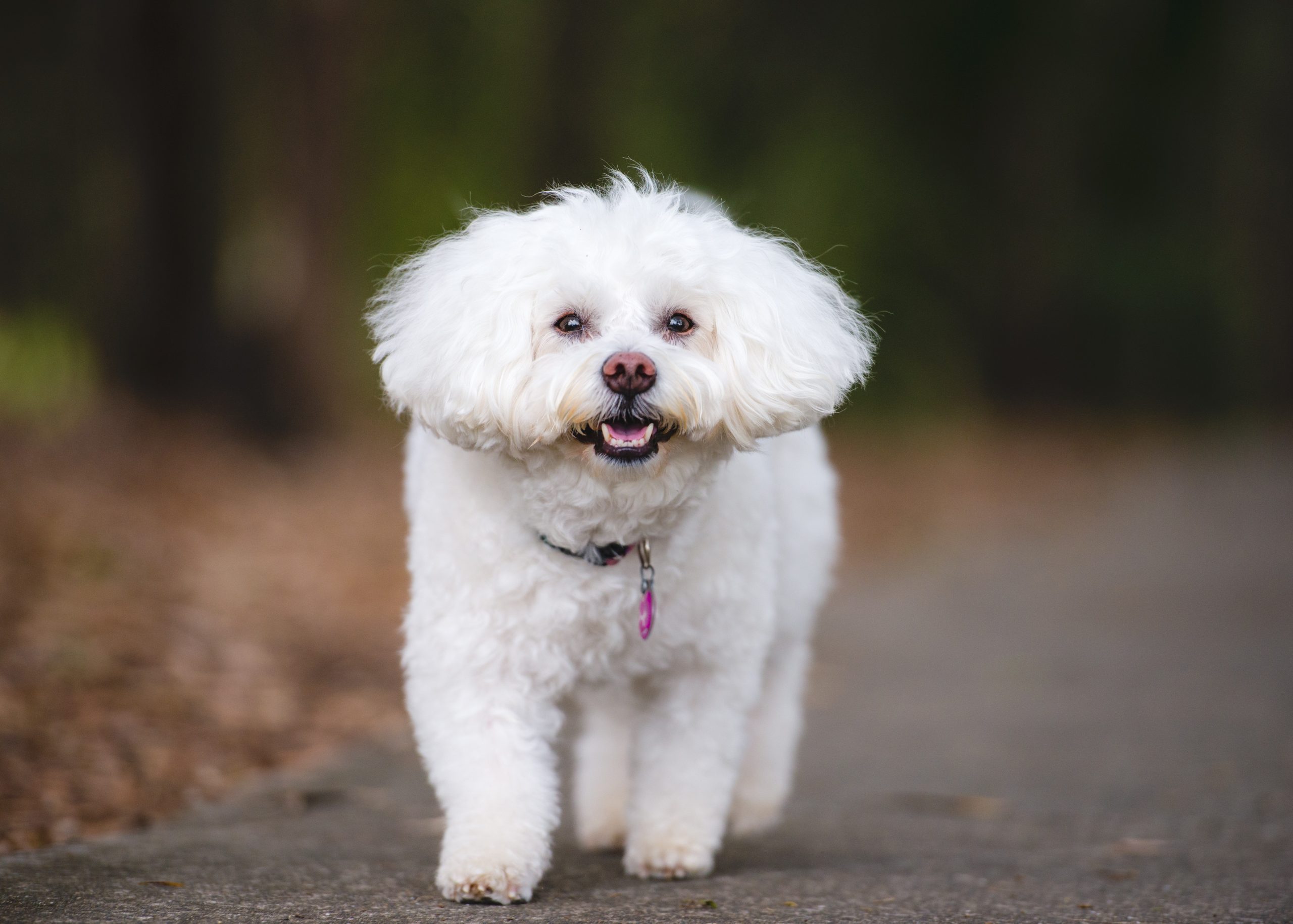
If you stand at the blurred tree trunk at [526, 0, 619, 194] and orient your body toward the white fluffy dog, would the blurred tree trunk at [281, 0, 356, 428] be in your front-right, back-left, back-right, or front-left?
front-right

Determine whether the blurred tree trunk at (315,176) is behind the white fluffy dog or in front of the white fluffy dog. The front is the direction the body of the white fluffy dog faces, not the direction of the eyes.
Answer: behind

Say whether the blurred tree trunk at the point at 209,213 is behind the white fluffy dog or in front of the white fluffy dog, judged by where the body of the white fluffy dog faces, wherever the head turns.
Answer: behind

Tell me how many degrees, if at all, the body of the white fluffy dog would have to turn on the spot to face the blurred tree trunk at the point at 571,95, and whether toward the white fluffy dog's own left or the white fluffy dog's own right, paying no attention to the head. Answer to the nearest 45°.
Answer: approximately 180°

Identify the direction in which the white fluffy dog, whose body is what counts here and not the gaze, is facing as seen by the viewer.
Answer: toward the camera

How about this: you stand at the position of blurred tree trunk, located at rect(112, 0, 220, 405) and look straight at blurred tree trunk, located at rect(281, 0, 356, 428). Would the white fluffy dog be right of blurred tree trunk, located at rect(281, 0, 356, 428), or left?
right
